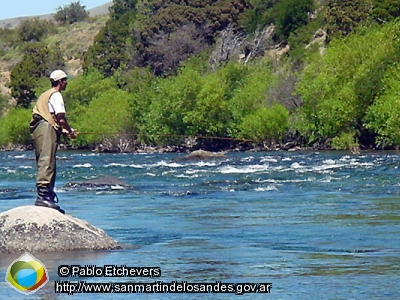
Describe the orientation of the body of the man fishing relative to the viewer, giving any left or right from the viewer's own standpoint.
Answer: facing to the right of the viewer

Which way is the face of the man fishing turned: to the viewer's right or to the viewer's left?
to the viewer's right
